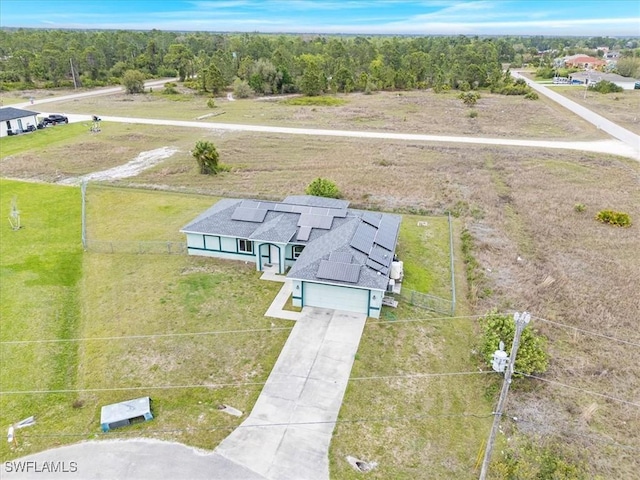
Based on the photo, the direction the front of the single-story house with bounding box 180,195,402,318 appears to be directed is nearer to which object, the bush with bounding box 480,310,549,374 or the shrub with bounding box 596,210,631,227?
the bush

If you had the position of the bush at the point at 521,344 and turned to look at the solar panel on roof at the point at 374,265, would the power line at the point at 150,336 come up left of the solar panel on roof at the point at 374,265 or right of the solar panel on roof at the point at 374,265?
left

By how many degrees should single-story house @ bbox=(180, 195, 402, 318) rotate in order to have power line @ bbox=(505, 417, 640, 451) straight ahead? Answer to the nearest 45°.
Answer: approximately 45° to its left

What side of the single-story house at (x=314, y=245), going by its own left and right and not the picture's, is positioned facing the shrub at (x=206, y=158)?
back

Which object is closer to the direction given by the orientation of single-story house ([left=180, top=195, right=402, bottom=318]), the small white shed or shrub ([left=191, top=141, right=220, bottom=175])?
the small white shed

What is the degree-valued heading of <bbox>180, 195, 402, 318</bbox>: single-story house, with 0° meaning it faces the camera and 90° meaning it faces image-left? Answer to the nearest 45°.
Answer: approximately 0°

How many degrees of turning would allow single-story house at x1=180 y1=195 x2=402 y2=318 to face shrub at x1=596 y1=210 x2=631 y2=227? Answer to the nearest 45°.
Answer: approximately 90° to its left

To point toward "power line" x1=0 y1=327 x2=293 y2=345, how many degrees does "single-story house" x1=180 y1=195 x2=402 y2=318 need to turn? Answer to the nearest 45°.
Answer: approximately 45° to its right

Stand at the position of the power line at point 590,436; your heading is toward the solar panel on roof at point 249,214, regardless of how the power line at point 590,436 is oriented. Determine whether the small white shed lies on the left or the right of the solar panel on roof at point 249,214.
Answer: left

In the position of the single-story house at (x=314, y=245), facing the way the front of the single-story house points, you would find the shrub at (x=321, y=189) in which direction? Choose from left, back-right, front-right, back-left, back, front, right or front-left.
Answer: back
